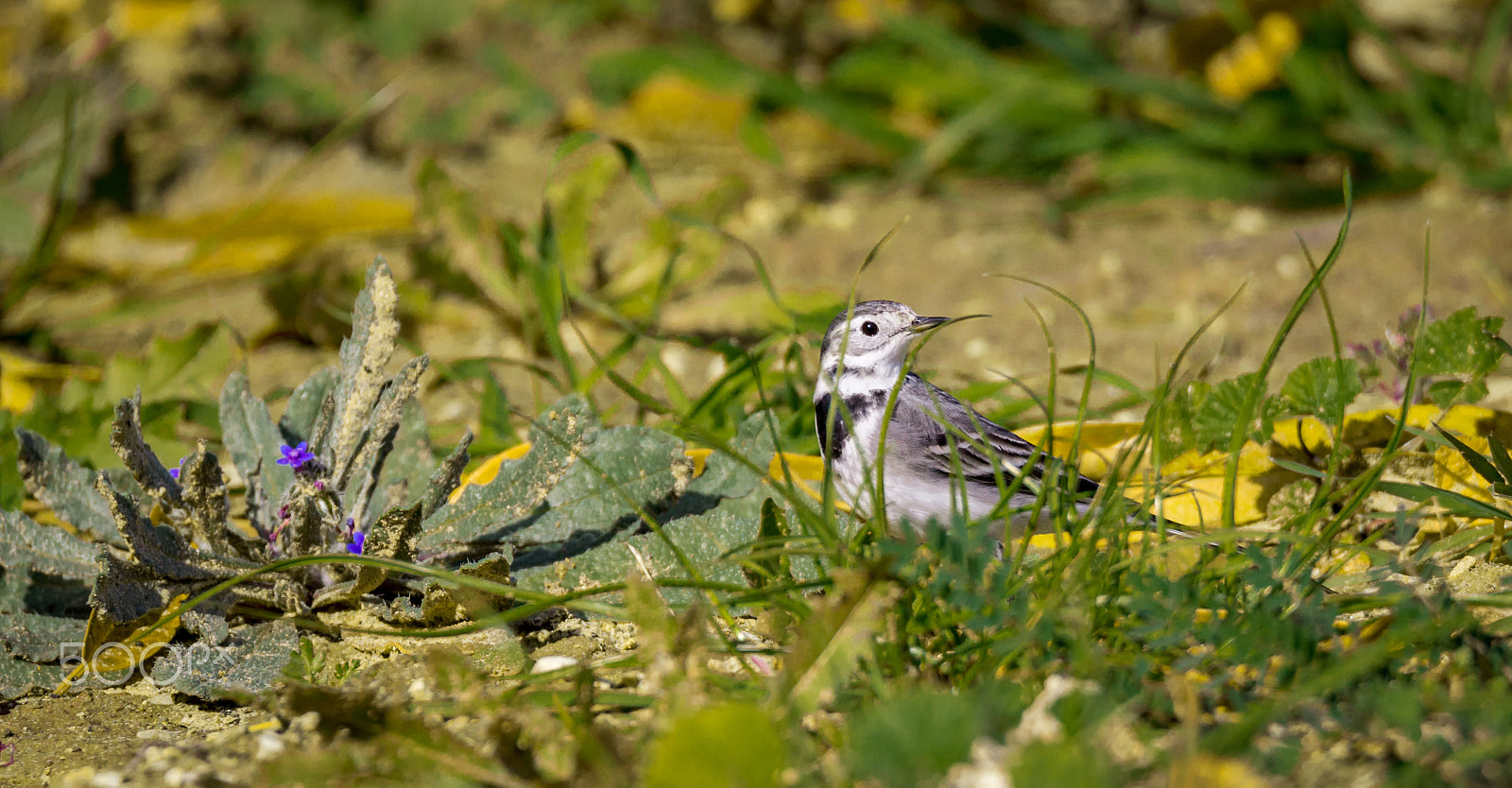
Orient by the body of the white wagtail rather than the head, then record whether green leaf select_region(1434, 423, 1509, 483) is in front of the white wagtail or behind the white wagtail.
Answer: behind

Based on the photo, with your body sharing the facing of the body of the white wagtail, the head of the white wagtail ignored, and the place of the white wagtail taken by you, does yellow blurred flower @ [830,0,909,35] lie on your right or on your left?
on your right

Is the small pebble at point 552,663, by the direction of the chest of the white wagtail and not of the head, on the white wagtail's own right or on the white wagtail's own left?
on the white wagtail's own left

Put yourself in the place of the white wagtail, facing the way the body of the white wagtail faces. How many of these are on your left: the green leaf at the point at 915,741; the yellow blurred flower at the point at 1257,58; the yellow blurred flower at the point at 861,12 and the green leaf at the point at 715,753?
2

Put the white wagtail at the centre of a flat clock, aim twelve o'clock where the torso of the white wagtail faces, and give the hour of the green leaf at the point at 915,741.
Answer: The green leaf is roughly at 9 o'clock from the white wagtail.

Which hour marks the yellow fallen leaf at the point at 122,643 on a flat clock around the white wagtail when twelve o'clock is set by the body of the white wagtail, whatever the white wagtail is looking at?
The yellow fallen leaf is roughly at 11 o'clock from the white wagtail.

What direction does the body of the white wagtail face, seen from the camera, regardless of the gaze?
to the viewer's left

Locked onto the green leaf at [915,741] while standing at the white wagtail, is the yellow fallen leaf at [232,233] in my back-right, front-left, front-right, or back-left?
back-right

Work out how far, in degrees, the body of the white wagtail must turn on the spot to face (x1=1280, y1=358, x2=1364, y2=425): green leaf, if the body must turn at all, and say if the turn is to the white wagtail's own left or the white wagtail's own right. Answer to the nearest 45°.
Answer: approximately 180°
